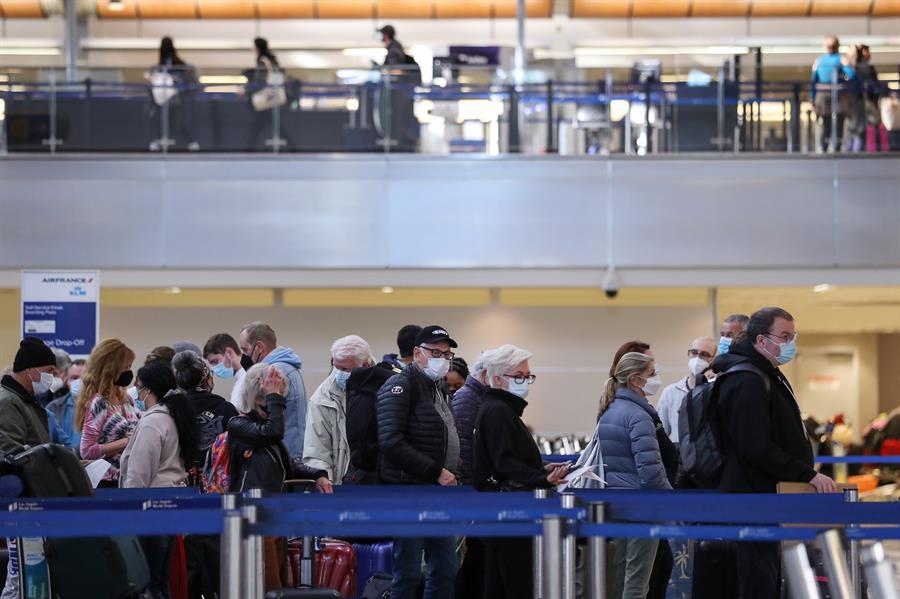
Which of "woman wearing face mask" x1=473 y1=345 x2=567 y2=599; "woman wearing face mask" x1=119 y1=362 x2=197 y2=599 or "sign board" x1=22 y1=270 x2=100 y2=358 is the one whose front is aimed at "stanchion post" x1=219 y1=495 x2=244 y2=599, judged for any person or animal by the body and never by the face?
the sign board

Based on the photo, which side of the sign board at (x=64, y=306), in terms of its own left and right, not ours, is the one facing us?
front

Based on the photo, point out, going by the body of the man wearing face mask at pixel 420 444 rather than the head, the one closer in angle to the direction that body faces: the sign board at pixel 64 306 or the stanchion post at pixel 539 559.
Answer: the stanchion post

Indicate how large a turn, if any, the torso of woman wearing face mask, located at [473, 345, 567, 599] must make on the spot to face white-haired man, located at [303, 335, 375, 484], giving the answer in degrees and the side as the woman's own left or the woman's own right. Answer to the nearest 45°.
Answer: approximately 135° to the woman's own left

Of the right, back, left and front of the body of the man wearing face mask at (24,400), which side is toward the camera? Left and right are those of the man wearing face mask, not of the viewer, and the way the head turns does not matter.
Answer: right

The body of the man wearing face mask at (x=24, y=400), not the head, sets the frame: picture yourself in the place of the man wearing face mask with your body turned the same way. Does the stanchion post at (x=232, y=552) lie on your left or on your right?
on your right

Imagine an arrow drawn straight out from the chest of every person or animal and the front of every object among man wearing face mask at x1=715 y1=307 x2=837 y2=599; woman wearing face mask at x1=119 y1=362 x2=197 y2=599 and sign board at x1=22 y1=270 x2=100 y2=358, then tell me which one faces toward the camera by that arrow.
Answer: the sign board

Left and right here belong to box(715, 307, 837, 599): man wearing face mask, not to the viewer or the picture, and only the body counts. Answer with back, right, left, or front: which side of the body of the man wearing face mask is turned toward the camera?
right

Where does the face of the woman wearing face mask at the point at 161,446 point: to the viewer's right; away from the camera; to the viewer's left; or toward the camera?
to the viewer's left

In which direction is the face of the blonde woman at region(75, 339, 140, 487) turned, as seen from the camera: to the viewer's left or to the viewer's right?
to the viewer's right

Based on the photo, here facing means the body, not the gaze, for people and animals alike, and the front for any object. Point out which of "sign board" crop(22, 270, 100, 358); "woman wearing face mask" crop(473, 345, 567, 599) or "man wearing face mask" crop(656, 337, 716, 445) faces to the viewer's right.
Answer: the woman wearing face mask

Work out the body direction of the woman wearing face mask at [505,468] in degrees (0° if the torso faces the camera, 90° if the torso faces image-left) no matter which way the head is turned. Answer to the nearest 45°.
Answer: approximately 270°

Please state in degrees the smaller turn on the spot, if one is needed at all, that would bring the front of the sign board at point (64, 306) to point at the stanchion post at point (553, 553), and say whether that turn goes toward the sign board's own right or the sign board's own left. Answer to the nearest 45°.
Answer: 0° — it already faces it
